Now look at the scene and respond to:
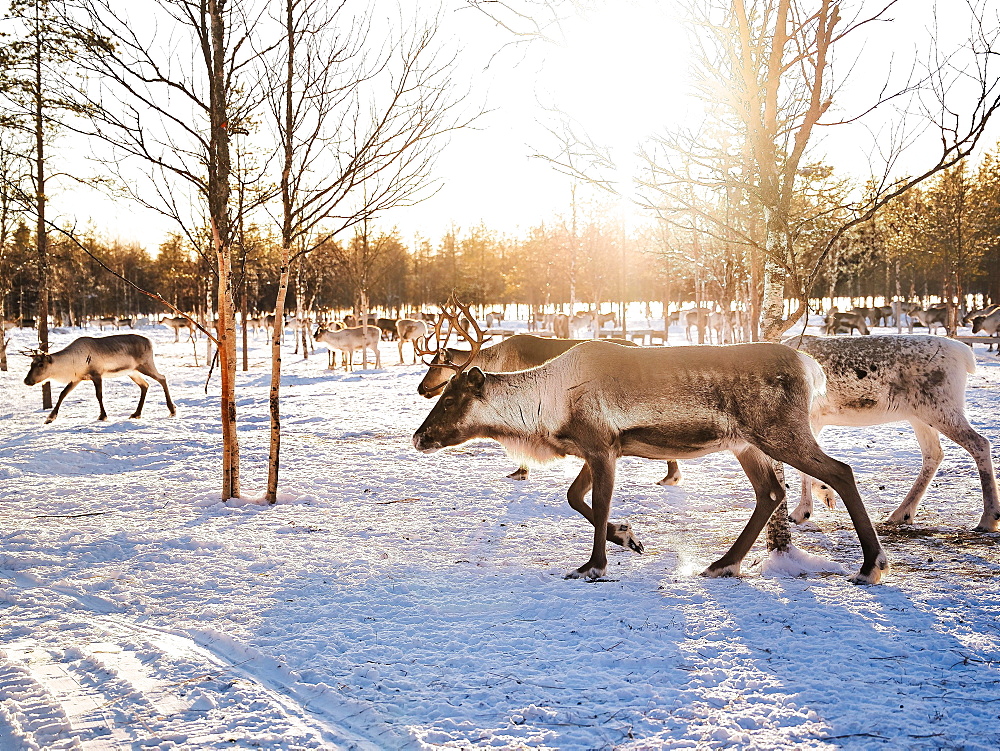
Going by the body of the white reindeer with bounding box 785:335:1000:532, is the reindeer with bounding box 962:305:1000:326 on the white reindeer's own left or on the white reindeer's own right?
on the white reindeer's own right

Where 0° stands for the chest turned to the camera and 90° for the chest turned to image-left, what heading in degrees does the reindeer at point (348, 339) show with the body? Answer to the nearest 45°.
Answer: approximately 90°

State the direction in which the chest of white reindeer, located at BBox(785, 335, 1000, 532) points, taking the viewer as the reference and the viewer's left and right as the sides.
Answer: facing to the left of the viewer

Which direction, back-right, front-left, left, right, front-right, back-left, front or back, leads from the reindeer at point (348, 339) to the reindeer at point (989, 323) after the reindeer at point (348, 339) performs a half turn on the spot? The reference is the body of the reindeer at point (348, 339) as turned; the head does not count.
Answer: front

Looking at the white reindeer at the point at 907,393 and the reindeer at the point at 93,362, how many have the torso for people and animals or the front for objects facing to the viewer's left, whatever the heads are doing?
2

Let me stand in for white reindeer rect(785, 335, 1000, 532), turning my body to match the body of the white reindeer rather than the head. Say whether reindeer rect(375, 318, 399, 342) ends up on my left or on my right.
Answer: on my right

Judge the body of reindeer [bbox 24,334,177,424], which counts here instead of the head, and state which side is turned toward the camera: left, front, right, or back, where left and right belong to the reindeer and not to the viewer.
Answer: left

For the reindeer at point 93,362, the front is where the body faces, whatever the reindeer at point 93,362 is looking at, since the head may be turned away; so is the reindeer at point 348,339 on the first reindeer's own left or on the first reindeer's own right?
on the first reindeer's own right

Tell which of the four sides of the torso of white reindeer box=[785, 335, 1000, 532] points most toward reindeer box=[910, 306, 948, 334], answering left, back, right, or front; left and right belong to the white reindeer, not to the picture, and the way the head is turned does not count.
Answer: right

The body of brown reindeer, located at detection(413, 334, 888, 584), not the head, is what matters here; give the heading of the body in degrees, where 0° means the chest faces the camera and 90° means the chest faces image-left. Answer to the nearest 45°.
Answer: approximately 90°
